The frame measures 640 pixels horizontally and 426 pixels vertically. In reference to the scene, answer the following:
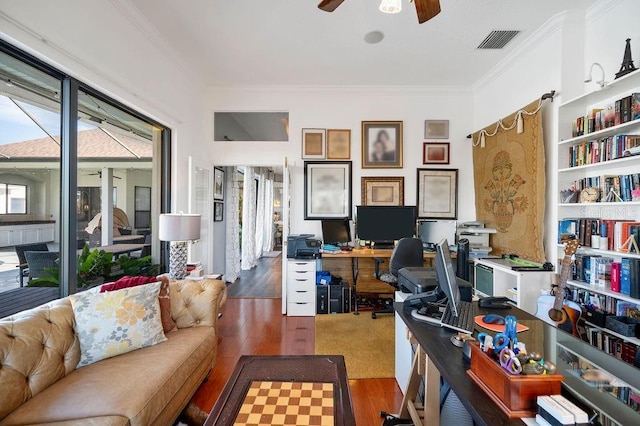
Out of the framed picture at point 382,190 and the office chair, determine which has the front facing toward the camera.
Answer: the framed picture

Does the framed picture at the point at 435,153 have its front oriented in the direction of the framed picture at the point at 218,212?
no

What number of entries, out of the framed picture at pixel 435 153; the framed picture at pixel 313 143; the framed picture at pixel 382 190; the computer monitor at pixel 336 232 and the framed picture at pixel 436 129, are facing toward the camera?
5

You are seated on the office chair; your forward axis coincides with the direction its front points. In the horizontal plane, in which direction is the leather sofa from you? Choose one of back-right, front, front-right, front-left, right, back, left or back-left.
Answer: left

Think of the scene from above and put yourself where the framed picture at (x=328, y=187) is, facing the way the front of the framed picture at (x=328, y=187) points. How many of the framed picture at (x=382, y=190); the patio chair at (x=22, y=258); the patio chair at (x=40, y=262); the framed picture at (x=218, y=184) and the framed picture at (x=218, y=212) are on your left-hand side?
1

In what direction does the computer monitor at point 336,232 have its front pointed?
toward the camera

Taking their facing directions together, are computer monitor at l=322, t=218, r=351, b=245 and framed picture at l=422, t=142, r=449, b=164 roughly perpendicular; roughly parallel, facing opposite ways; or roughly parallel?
roughly parallel

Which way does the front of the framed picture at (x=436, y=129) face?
toward the camera

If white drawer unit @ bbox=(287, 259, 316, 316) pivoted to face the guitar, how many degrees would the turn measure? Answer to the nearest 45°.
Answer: approximately 45° to its left

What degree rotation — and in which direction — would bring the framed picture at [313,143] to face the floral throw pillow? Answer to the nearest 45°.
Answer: approximately 45° to its right

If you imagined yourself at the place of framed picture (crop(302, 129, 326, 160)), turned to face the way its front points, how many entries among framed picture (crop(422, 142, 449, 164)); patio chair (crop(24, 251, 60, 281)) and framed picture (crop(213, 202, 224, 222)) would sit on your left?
1

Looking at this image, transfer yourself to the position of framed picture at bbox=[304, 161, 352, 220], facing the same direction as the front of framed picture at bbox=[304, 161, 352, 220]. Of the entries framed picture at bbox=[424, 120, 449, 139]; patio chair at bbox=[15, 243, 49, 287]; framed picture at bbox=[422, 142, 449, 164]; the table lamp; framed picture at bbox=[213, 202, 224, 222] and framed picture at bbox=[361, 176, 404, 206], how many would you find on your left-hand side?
3

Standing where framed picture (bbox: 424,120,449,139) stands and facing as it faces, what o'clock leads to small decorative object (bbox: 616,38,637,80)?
The small decorative object is roughly at 11 o'clock from the framed picture.

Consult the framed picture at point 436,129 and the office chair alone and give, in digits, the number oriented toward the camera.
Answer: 1

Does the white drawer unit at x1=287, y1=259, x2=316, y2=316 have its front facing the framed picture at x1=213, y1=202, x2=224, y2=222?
no

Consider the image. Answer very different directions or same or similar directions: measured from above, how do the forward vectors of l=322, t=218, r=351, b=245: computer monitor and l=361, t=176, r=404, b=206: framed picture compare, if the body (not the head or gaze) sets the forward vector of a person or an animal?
same or similar directions

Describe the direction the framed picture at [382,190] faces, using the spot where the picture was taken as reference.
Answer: facing the viewer

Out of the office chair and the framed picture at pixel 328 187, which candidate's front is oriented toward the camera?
the framed picture

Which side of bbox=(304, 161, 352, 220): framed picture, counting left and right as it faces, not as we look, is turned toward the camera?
front
